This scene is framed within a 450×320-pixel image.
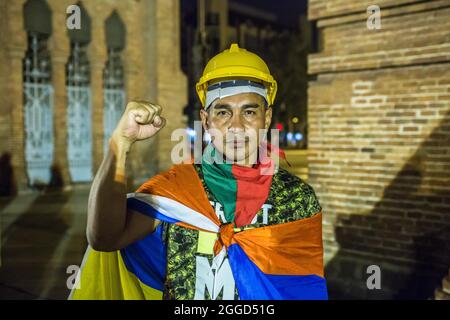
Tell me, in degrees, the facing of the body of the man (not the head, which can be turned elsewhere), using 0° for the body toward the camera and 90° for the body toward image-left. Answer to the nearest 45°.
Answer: approximately 0°

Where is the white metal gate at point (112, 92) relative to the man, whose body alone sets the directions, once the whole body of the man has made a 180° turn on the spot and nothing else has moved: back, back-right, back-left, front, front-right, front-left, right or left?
front

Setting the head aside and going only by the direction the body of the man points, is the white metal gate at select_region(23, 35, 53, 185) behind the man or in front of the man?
behind
